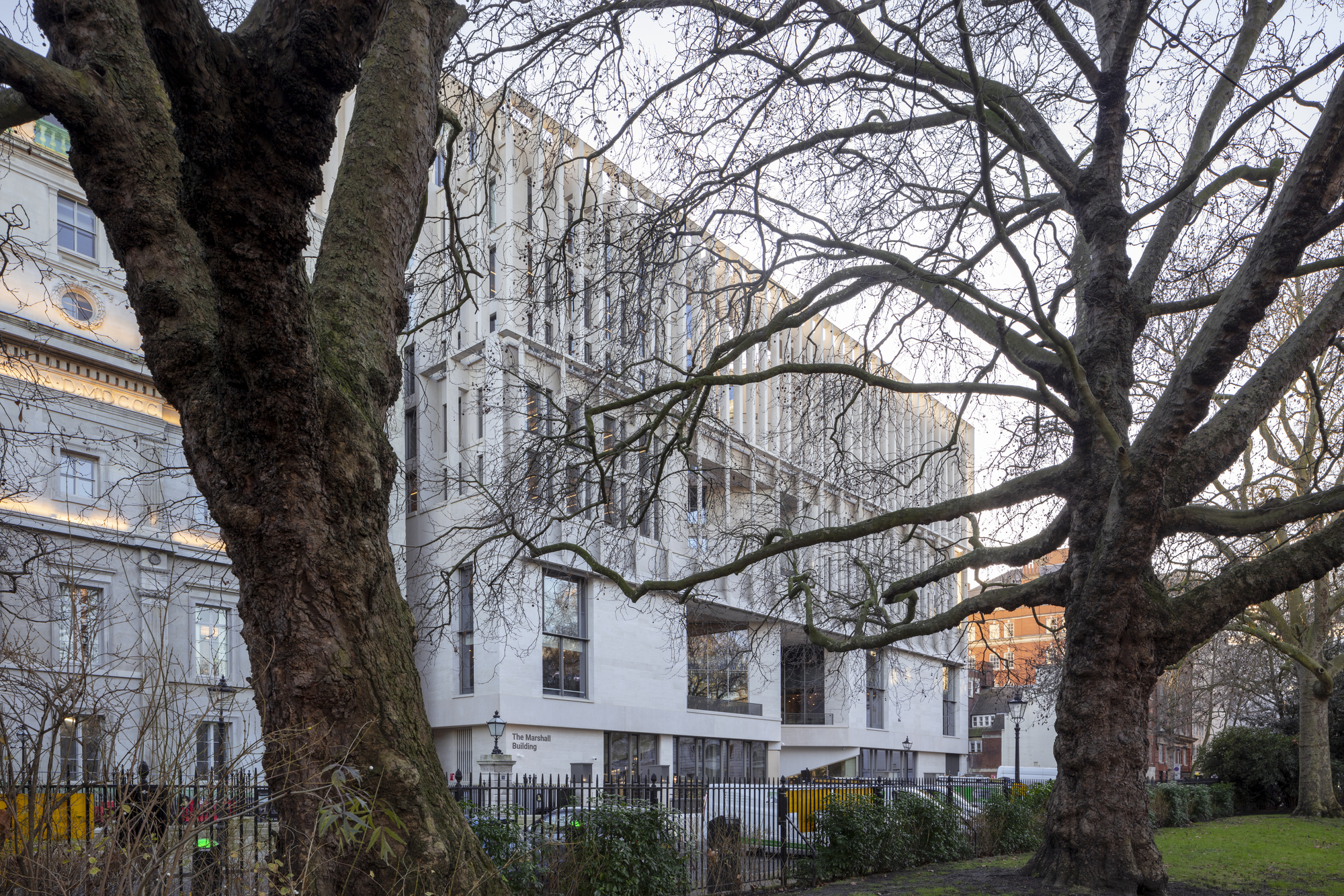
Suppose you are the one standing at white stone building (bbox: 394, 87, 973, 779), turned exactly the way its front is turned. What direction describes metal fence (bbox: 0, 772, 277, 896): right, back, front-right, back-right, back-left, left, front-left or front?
front-right

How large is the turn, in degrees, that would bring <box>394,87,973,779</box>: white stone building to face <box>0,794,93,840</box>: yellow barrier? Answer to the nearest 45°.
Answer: approximately 45° to its right

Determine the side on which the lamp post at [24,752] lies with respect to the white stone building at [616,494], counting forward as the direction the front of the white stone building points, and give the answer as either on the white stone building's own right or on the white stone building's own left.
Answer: on the white stone building's own right

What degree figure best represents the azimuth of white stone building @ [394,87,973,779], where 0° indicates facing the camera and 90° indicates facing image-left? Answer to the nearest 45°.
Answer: approximately 315°
